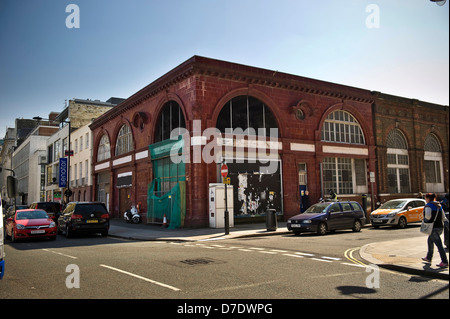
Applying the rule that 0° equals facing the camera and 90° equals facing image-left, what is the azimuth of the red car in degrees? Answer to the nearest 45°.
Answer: approximately 0°

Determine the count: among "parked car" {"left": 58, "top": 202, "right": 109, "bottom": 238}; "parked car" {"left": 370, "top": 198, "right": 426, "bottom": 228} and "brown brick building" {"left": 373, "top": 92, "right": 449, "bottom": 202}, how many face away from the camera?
1

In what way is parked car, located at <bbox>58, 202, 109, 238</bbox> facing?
away from the camera

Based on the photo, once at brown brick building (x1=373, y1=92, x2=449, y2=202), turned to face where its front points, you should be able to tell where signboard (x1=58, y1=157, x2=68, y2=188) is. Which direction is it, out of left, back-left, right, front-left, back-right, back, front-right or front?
back-right

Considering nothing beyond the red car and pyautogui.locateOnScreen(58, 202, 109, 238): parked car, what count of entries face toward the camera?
1

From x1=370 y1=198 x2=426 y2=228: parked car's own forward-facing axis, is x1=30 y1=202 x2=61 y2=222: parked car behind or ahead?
ahead

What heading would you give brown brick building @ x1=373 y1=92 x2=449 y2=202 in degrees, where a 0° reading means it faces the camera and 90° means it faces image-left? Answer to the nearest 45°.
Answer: approximately 315°

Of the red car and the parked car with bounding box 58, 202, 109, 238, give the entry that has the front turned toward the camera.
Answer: the red car

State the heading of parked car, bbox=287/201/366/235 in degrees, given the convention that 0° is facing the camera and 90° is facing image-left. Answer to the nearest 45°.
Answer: approximately 45°

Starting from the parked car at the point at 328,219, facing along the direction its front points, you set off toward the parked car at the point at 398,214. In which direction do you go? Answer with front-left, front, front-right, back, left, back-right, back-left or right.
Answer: back

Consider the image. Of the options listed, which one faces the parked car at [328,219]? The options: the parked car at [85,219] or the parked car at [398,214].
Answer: the parked car at [398,214]

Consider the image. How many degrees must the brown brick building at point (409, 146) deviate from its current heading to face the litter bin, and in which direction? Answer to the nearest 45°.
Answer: approximately 45° to its right
